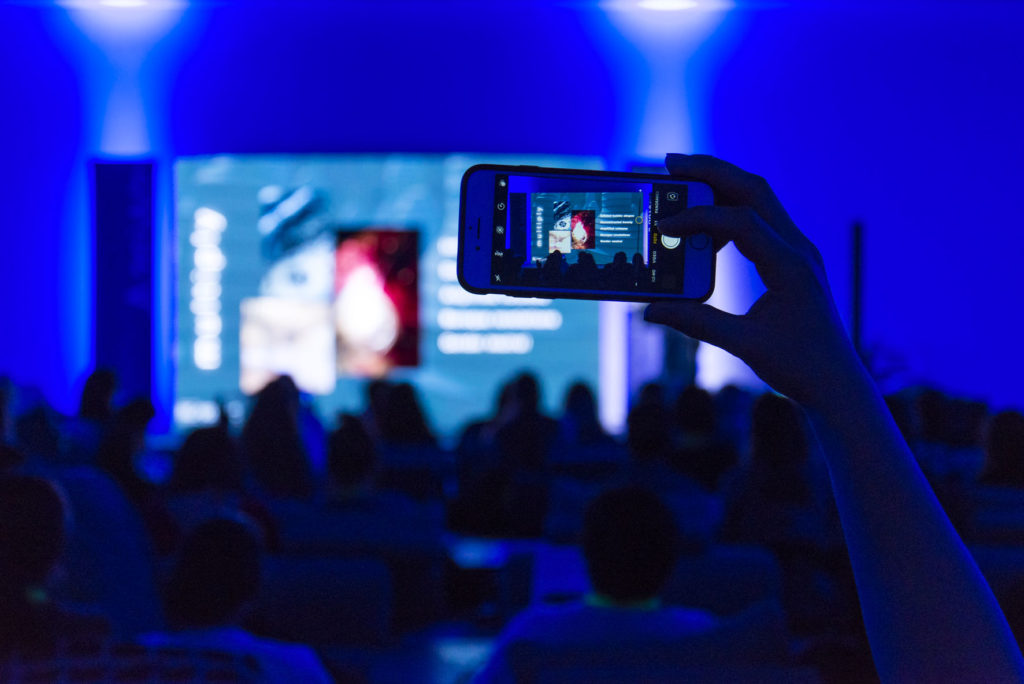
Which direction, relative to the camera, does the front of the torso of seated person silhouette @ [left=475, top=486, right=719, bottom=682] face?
away from the camera

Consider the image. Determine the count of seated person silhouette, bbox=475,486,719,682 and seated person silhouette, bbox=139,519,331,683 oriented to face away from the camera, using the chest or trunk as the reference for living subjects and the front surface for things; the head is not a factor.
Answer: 2

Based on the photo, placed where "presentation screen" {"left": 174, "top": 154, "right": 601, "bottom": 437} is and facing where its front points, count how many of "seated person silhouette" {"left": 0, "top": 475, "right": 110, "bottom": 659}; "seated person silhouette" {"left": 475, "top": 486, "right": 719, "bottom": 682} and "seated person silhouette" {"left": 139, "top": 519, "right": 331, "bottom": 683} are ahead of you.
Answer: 3

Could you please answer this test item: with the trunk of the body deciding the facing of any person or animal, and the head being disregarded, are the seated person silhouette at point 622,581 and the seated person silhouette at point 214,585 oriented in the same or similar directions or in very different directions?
same or similar directions

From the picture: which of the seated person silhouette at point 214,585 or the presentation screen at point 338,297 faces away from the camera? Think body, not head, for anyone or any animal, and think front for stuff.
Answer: the seated person silhouette

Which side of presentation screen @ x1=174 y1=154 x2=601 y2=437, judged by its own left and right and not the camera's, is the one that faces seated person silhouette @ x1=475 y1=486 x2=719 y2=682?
front

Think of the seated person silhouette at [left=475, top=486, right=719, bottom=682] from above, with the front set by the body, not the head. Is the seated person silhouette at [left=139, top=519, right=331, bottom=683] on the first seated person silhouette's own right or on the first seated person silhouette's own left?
on the first seated person silhouette's own left

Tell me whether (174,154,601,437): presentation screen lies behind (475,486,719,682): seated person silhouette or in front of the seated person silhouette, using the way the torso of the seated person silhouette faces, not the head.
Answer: in front

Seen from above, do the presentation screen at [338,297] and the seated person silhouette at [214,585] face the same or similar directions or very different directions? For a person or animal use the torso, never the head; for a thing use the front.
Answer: very different directions

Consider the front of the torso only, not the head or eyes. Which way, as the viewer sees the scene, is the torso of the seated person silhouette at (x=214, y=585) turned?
away from the camera

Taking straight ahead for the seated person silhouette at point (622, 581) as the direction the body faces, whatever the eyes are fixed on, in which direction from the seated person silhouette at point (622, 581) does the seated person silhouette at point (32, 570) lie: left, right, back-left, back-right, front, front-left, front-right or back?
left

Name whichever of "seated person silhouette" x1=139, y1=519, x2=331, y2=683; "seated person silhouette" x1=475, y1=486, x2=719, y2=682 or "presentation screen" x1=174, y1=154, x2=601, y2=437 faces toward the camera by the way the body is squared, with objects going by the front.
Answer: the presentation screen

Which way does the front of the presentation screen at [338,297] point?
toward the camera

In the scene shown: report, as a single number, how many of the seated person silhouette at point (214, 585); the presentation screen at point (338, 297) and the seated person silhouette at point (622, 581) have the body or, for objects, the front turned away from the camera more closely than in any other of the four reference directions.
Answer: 2

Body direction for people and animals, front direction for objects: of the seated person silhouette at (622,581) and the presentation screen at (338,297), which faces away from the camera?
the seated person silhouette

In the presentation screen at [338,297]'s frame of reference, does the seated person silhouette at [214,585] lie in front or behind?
in front

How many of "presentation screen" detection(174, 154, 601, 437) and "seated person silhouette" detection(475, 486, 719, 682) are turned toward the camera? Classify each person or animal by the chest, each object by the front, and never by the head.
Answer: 1
